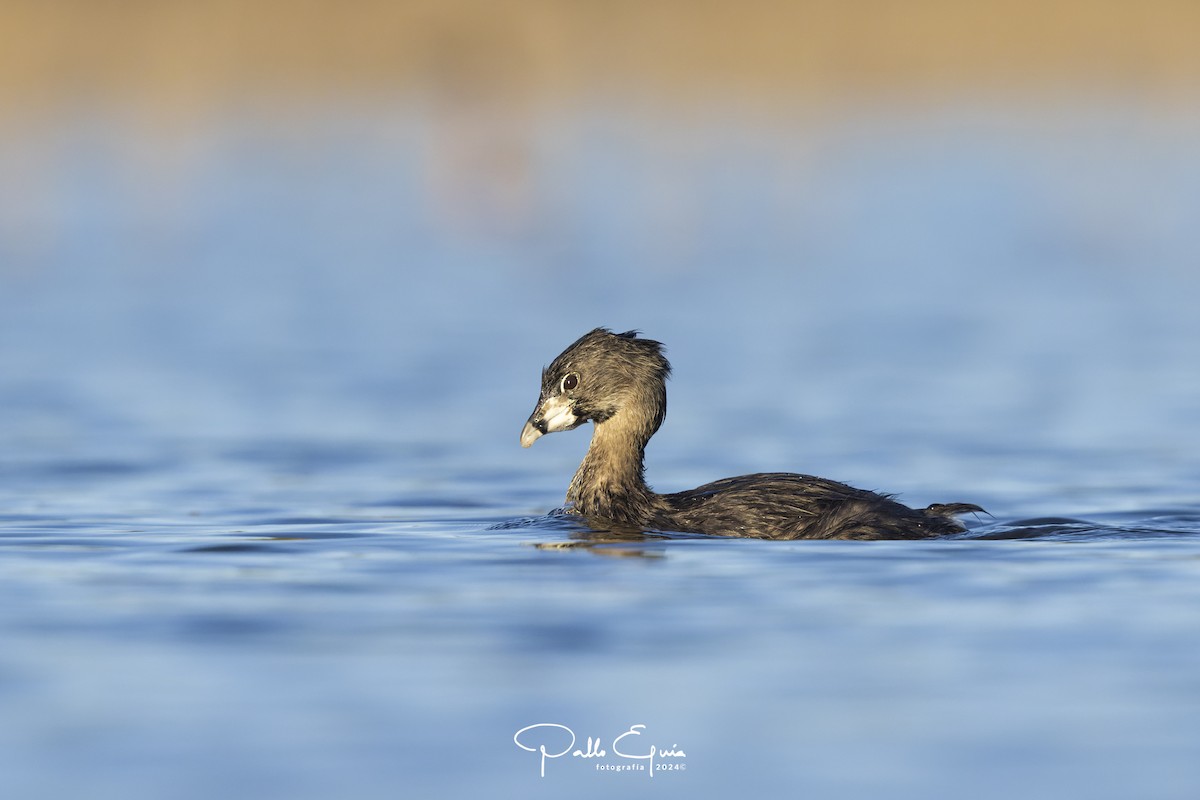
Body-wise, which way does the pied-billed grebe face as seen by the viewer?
to the viewer's left
